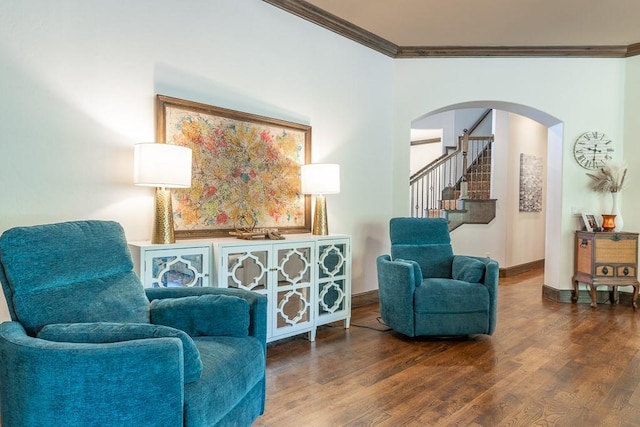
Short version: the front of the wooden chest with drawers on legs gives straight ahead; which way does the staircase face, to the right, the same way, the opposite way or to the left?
to the right

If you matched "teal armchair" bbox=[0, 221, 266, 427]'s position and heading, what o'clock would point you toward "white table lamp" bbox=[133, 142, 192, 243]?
The white table lamp is roughly at 8 o'clock from the teal armchair.

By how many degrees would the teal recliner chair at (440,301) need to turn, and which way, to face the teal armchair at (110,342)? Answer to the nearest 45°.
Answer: approximately 90° to its right

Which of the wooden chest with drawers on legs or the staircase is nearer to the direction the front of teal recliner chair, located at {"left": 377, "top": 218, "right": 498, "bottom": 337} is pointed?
the wooden chest with drawers on legs

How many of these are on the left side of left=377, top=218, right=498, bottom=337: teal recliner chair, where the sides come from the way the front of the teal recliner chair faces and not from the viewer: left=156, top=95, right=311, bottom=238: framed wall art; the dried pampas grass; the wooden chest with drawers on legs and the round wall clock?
3

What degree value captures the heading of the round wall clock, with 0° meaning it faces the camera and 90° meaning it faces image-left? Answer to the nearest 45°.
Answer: approximately 0°

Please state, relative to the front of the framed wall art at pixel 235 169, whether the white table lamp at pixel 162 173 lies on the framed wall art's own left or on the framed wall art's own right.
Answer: on the framed wall art's own right

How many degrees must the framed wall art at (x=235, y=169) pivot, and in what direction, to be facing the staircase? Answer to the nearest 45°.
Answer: approximately 90° to its left

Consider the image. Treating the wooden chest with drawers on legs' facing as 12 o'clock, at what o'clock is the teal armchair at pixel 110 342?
The teal armchair is roughly at 2 o'clock from the wooden chest with drawers on legs.

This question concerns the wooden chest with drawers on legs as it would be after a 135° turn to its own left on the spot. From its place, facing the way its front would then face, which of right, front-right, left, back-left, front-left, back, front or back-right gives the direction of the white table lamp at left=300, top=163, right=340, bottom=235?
back-left

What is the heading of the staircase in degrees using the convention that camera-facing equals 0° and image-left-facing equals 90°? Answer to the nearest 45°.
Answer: approximately 45°

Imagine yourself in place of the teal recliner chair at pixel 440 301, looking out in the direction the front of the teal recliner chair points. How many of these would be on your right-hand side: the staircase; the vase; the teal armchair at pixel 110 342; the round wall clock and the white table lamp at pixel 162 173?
2
